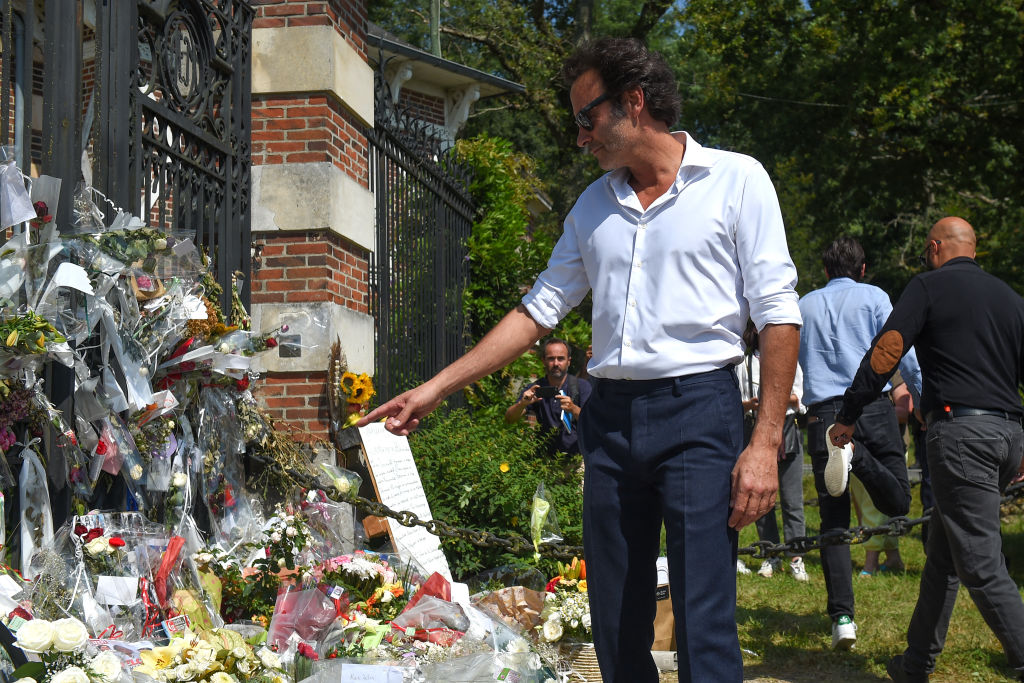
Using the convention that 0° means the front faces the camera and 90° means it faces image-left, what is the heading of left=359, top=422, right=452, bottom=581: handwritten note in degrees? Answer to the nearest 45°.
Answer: approximately 0°

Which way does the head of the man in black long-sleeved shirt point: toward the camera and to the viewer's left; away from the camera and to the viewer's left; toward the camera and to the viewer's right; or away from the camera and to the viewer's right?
away from the camera and to the viewer's left

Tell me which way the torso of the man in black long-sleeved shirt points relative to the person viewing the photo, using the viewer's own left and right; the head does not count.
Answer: facing away from the viewer and to the left of the viewer

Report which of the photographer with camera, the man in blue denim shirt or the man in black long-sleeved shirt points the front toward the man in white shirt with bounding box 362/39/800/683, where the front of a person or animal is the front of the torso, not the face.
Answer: the photographer with camera

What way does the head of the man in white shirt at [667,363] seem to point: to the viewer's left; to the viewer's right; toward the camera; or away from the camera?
to the viewer's left

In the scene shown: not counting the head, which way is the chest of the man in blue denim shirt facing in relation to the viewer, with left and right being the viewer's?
facing away from the viewer

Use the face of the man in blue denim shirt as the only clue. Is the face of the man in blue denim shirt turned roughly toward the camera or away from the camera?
away from the camera

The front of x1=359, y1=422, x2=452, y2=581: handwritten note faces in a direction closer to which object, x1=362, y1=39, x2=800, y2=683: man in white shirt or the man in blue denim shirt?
the man in white shirt

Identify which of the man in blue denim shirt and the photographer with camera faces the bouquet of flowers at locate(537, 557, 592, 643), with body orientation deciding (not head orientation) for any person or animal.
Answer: the photographer with camera

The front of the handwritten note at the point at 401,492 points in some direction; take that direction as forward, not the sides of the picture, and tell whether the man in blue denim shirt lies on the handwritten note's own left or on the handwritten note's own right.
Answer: on the handwritten note's own left

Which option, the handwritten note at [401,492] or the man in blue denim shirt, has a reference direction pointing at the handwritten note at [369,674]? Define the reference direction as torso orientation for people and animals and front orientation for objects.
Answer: the handwritten note at [401,492]

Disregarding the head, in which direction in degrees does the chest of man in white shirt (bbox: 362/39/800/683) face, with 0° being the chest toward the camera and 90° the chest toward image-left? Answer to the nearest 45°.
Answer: approximately 45°
